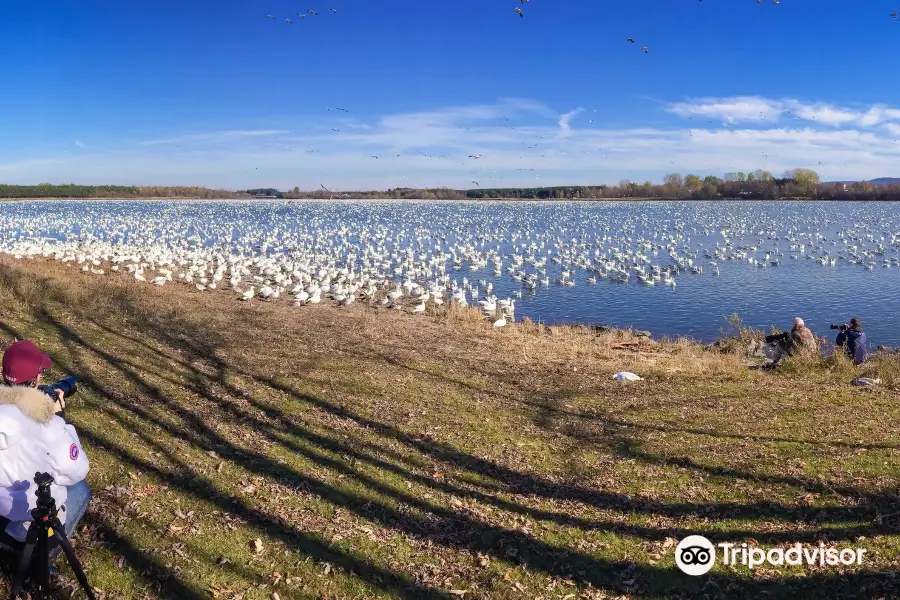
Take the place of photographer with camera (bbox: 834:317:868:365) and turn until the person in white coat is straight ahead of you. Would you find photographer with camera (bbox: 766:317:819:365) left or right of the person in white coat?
right

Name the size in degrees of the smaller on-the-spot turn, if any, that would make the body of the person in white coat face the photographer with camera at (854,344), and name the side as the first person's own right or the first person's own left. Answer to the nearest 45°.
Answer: approximately 45° to the first person's own right

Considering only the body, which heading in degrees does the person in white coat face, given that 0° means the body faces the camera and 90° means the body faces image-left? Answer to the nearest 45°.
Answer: approximately 225°

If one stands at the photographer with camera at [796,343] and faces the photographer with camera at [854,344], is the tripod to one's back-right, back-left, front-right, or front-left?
back-right

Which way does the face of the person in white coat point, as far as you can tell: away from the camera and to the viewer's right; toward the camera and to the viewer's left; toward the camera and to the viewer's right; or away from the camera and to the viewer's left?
away from the camera and to the viewer's right

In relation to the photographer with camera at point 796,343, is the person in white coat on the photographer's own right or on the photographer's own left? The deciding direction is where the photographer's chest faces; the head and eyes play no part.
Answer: on the photographer's own left

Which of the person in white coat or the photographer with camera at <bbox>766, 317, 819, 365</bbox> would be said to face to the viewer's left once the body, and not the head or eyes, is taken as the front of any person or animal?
the photographer with camera

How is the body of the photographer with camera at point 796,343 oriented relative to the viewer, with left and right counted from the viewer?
facing to the left of the viewer

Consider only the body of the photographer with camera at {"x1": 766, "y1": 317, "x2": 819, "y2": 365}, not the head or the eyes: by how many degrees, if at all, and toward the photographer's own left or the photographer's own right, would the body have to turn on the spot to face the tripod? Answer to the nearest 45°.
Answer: approximately 90° to the photographer's own left

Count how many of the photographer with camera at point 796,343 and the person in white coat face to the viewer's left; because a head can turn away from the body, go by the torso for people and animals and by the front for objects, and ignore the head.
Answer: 1
